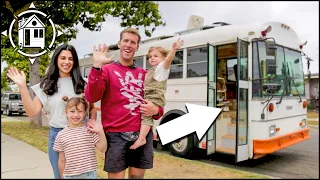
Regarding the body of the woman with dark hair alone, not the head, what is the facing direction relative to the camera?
toward the camera

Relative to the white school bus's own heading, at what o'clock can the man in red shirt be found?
The man in red shirt is roughly at 2 o'clock from the white school bus.

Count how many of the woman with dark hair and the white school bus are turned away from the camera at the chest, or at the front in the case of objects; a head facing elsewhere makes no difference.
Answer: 0

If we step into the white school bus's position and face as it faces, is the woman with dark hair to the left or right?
on its right

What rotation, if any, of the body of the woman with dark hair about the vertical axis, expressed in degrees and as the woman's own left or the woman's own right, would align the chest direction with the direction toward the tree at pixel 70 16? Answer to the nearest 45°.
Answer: approximately 180°

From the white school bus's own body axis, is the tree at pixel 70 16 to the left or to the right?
on its right

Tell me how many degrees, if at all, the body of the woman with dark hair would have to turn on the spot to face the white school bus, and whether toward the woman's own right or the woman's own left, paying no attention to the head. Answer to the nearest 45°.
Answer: approximately 135° to the woman's own left

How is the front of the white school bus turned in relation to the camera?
facing the viewer and to the right of the viewer
